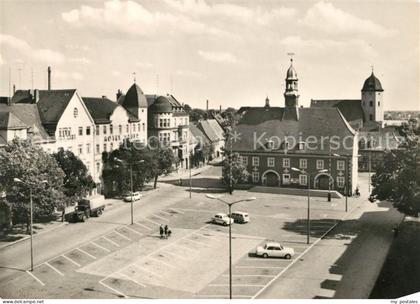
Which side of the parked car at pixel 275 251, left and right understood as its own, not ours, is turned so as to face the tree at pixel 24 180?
back

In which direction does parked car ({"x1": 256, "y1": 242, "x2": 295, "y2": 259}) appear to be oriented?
to the viewer's right
